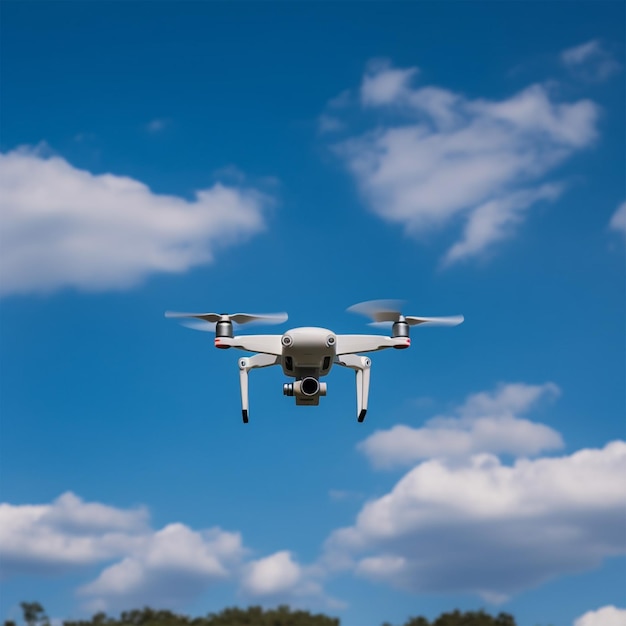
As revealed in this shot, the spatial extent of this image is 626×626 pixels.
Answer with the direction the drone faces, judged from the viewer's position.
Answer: facing the viewer
